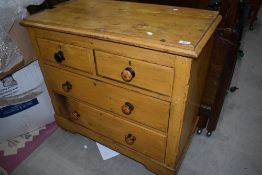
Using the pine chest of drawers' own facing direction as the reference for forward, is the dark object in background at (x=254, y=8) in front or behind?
behind

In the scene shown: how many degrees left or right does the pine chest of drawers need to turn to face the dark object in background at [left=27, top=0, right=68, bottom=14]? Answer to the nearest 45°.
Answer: approximately 90° to its right

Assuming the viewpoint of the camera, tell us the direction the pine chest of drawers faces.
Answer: facing the viewer and to the left of the viewer
